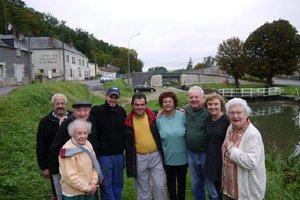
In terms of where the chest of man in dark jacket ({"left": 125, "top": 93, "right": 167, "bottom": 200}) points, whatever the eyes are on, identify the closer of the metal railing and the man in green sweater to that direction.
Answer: the man in green sweater

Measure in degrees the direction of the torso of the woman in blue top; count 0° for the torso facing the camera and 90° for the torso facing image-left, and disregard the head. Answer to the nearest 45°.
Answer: approximately 0°

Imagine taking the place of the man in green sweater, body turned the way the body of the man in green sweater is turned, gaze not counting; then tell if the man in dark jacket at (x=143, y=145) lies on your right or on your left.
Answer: on your right

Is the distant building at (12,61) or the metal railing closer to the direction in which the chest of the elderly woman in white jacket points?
the distant building

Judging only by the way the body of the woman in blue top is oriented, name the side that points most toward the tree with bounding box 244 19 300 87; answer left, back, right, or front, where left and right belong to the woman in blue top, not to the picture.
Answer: back

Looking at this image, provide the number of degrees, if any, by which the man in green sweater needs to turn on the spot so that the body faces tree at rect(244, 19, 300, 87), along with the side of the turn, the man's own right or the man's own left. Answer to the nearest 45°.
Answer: approximately 180°

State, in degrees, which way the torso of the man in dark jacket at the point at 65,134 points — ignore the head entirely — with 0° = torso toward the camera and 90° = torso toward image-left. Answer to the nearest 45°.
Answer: approximately 0°

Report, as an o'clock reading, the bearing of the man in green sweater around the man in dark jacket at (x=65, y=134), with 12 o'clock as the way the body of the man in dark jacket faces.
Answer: The man in green sweater is roughly at 9 o'clock from the man in dark jacket.
